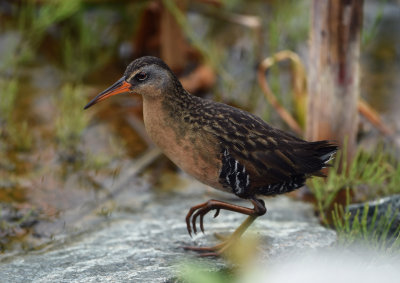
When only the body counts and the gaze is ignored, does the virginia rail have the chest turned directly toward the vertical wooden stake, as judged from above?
no

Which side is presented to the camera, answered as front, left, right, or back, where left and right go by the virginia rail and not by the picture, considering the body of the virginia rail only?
left
